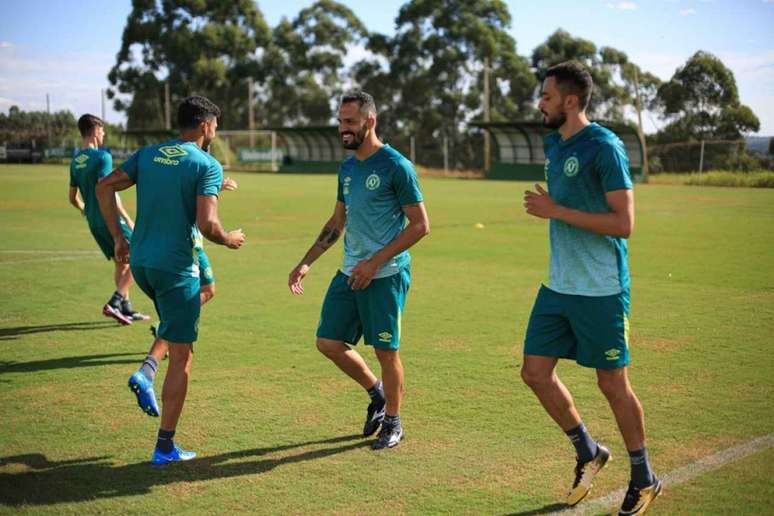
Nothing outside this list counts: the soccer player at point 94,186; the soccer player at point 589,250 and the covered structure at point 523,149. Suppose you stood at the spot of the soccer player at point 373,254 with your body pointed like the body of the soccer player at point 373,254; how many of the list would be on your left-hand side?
1

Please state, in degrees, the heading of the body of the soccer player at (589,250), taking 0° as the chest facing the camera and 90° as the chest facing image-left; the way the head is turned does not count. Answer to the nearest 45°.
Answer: approximately 45°

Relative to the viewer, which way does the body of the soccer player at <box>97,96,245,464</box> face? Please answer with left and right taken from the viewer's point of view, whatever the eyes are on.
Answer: facing away from the viewer and to the right of the viewer

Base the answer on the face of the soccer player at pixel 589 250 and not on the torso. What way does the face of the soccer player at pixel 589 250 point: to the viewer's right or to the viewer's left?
to the viewer's left

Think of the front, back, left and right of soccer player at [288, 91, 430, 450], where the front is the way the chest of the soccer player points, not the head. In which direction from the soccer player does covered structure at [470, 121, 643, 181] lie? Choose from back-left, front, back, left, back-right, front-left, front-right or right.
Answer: back-right

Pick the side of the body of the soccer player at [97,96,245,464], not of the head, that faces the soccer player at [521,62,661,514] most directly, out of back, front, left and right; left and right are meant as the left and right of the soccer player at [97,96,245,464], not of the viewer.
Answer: right

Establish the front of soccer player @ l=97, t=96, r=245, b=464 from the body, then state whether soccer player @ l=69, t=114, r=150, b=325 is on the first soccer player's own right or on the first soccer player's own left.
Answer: on the first soccer player's own left

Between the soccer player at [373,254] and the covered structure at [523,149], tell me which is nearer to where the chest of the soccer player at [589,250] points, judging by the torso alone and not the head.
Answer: the soccer player

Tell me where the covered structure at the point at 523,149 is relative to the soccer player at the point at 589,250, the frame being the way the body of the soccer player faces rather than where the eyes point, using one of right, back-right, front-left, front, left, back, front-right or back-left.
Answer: back-right

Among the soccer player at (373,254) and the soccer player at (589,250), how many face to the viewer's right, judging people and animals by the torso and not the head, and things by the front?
0
